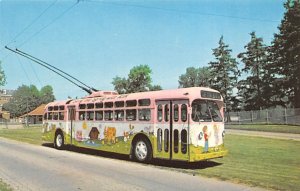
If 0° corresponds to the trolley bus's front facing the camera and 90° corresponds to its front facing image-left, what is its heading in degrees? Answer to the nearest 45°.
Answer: approximately 315°
